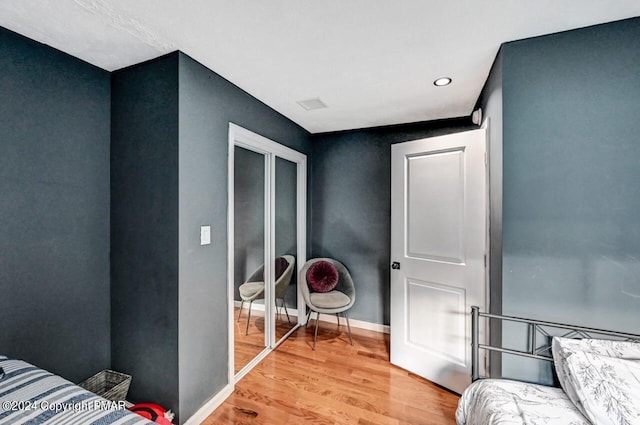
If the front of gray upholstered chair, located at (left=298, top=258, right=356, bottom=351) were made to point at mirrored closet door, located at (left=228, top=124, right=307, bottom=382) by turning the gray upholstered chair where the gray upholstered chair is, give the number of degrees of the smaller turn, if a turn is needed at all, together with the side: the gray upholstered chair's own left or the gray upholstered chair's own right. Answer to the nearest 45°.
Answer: approximately 45° to the gray upholstered chair's own right

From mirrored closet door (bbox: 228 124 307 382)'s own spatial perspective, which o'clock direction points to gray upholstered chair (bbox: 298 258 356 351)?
The gray upholstered chair is roughly at 10 o'clock from the mirrored closet door.

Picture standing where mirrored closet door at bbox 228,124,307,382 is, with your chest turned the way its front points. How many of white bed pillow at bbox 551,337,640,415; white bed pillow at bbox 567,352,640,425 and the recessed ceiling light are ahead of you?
3

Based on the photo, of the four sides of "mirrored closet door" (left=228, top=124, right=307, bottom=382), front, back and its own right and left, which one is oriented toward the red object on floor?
right

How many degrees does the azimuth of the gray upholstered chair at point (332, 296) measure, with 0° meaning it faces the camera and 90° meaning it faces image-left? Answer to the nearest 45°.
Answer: approximately 0°

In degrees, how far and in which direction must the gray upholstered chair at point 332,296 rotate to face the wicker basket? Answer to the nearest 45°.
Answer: approximately 45° to its right

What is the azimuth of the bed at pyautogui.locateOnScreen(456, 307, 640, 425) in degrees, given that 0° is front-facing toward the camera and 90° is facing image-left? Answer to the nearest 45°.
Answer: approximately 45°
